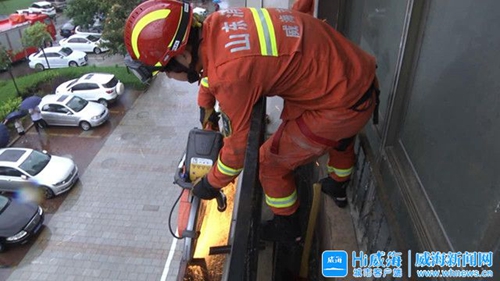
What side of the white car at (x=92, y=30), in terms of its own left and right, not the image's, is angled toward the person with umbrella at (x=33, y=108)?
right

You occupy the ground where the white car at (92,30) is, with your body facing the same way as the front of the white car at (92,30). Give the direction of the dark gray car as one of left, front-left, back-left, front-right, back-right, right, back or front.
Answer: right

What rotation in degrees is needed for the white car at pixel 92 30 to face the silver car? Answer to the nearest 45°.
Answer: approximately 90° to its right
